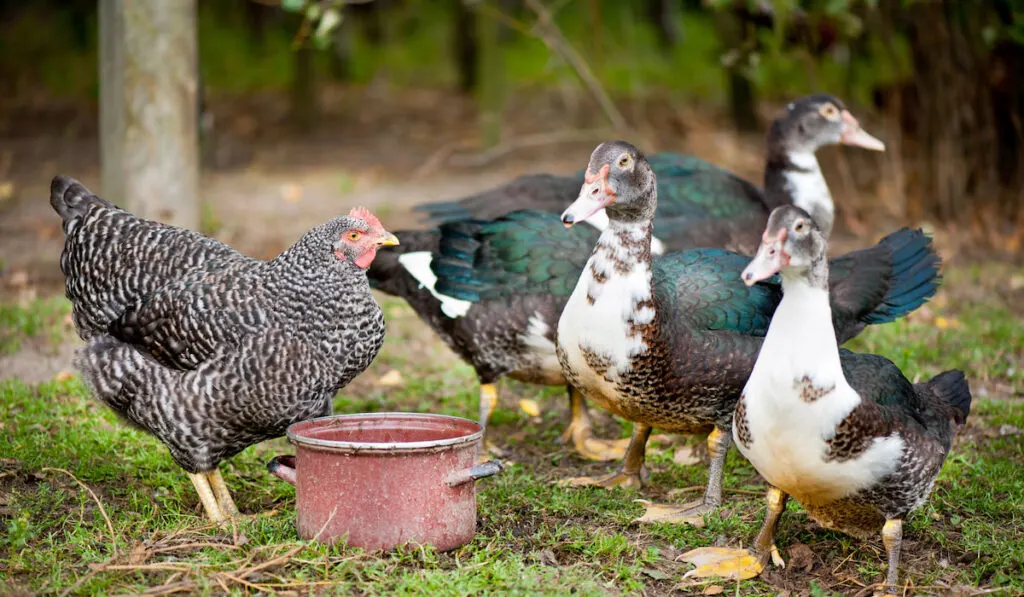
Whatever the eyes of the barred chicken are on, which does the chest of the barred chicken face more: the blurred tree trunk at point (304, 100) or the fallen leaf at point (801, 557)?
the fallen leaf

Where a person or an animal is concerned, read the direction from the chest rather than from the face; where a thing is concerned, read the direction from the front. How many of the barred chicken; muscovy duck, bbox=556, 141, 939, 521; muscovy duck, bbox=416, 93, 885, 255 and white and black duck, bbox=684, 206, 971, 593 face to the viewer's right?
2

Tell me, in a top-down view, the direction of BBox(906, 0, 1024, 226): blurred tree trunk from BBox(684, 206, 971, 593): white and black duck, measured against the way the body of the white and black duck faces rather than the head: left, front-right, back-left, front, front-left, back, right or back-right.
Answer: back-right

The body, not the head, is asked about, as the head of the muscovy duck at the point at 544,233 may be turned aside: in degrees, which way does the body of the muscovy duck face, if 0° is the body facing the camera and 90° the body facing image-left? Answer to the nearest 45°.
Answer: approximately 270°

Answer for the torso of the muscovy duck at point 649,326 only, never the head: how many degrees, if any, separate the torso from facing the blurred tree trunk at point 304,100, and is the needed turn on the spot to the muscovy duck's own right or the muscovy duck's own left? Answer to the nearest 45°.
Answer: approximately 90° to the muscovy duck's own right

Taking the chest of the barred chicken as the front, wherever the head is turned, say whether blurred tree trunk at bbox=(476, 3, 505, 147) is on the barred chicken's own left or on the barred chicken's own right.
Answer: on the barred chicken's own left

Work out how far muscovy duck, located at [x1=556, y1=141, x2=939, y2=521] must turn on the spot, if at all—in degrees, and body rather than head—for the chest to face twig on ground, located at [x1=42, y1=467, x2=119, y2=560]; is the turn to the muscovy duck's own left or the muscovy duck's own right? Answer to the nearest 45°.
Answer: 0° — it already faces it

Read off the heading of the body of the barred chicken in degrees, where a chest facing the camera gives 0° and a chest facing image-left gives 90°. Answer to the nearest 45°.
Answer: approximately 270°

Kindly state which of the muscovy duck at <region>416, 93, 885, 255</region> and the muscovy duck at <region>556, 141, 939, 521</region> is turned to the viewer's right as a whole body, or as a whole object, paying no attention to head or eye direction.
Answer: the muscovy duck at <region>416, 93, 885, 255</region>

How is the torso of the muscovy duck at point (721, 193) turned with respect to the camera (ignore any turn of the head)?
to the viewer's right
